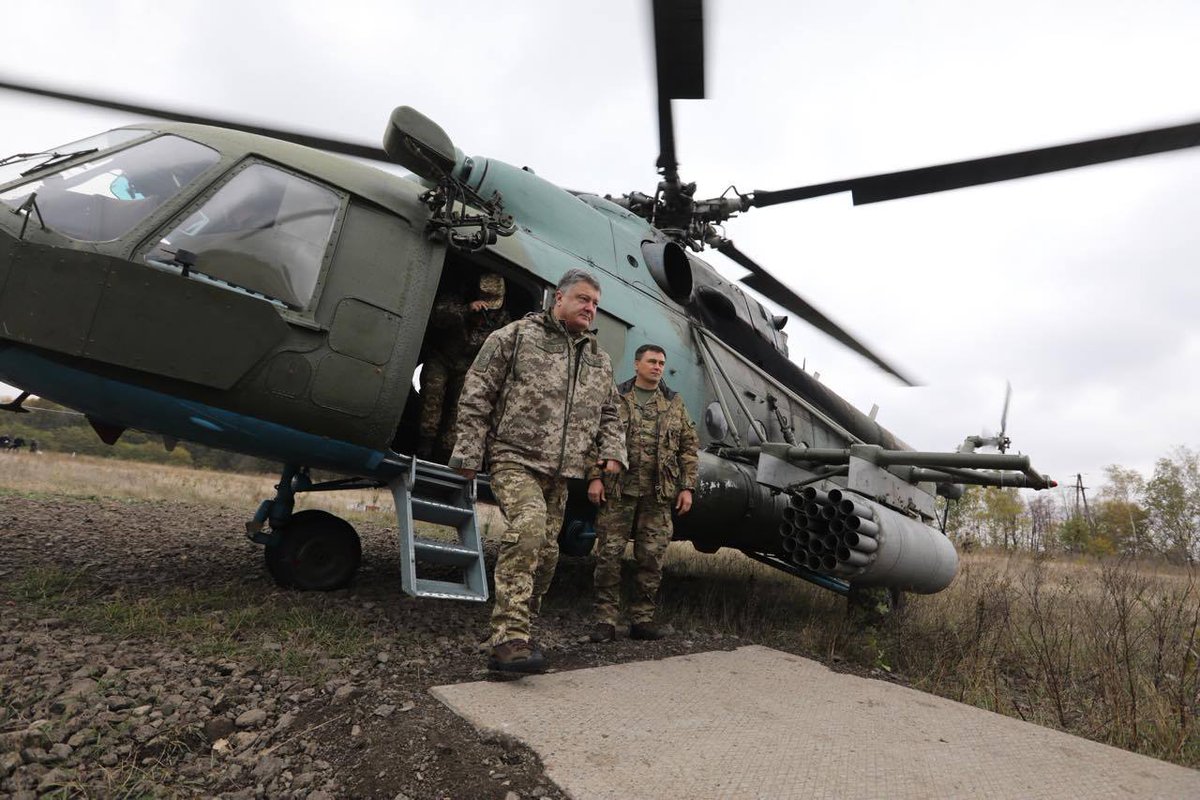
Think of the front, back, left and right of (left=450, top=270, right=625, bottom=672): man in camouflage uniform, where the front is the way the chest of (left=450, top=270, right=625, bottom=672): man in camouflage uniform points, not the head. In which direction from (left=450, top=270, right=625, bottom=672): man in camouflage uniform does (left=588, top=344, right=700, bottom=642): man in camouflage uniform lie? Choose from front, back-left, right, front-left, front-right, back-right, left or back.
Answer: left

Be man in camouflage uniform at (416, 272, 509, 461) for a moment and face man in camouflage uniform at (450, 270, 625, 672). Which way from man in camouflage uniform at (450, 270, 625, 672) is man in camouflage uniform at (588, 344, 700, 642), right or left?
left

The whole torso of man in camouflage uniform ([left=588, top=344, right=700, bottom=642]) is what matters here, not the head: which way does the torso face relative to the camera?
toward the camera

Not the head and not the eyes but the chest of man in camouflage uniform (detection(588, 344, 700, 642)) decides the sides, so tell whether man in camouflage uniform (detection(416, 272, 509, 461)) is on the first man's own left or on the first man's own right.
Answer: on the first man's own right

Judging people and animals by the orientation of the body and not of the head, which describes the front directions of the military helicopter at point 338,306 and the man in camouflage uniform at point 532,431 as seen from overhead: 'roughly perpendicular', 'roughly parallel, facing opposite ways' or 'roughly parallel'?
roughly perpendicular

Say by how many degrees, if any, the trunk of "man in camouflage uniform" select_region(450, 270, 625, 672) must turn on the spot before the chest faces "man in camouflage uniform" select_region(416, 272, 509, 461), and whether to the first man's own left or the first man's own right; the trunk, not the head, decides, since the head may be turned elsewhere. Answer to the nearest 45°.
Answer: approximately 180°

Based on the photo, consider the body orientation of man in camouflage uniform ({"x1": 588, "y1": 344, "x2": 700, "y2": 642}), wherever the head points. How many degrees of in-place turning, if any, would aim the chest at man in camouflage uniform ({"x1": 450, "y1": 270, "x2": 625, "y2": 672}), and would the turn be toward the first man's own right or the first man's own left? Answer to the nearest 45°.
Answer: approximately 45° to the first man's own right

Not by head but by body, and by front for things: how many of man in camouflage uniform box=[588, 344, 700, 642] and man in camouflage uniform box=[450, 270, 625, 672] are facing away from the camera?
0

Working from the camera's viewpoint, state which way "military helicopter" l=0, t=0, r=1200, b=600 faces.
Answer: facing the viewer and to the left of the viewer

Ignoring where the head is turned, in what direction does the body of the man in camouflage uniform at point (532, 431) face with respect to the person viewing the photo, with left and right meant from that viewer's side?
facing the viewer and to the right of the viewer
